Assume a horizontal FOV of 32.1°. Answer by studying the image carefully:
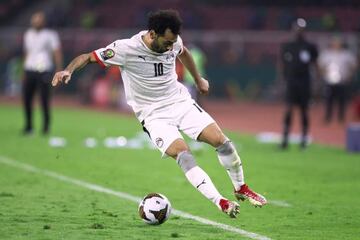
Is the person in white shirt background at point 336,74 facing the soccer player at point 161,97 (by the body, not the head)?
yes

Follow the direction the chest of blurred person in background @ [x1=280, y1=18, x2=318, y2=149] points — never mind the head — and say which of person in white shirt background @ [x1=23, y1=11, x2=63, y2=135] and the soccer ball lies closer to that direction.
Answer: the soccer ball

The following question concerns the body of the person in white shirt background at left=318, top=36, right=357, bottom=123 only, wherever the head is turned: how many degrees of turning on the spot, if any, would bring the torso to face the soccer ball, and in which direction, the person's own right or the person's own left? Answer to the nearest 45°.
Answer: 0° — they already face it

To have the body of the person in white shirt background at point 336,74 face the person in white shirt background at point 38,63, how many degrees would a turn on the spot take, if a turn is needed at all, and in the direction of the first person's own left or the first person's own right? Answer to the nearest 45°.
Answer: approximately 45° to the first person's own right

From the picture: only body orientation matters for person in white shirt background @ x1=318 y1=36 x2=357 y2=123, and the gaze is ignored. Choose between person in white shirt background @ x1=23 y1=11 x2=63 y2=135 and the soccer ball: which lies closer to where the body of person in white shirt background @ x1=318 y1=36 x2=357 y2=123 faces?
the soccer ball

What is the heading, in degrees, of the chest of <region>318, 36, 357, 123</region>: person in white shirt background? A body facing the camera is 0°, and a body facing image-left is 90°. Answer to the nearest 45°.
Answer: approximately 0°
